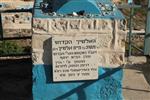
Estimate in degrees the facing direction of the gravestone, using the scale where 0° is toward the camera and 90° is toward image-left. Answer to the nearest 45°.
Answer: approximately 0°
